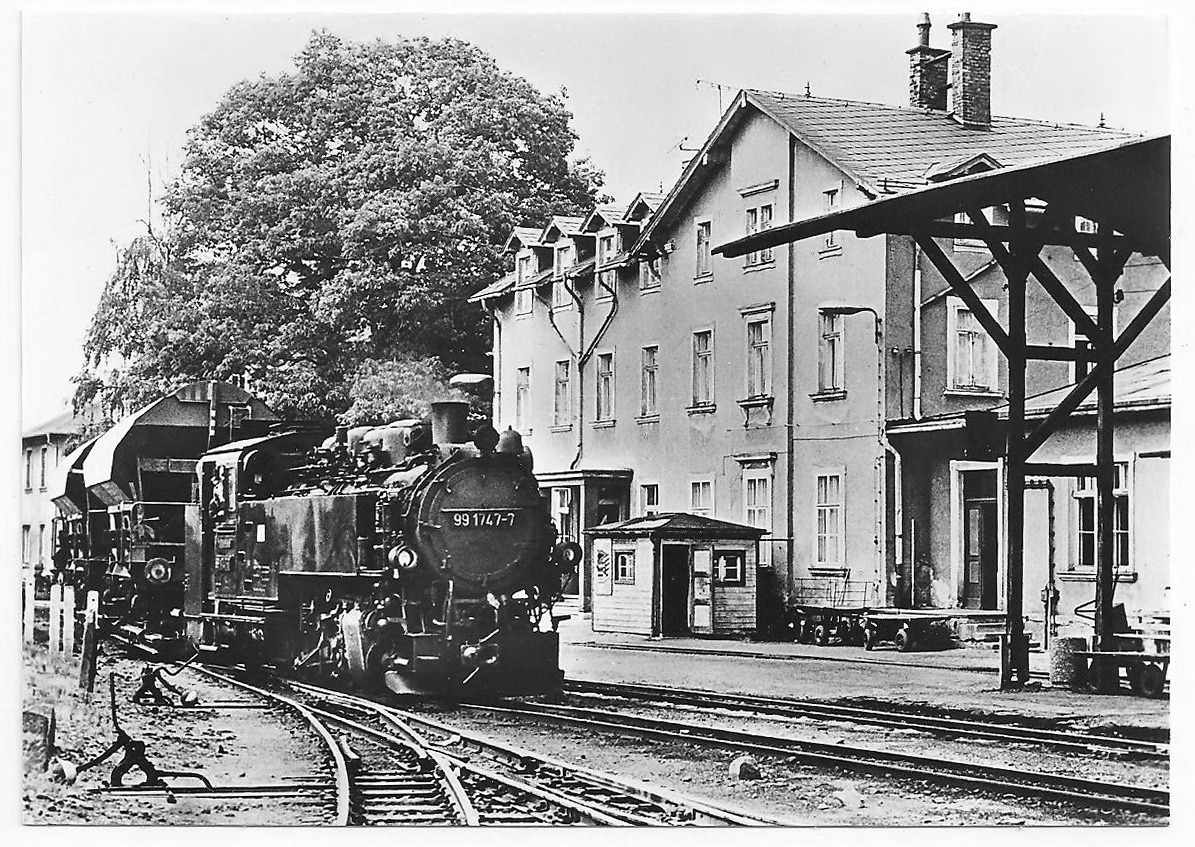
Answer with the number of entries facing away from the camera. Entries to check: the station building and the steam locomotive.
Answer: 0

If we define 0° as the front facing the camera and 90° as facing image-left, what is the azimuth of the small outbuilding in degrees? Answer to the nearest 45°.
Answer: approximately 315°

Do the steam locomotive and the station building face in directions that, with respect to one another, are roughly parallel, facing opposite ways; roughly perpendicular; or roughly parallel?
roughly perpendicular

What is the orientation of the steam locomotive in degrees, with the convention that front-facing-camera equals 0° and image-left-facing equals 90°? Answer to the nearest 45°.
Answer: approximately 315°

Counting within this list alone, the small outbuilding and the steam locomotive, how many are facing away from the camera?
0
